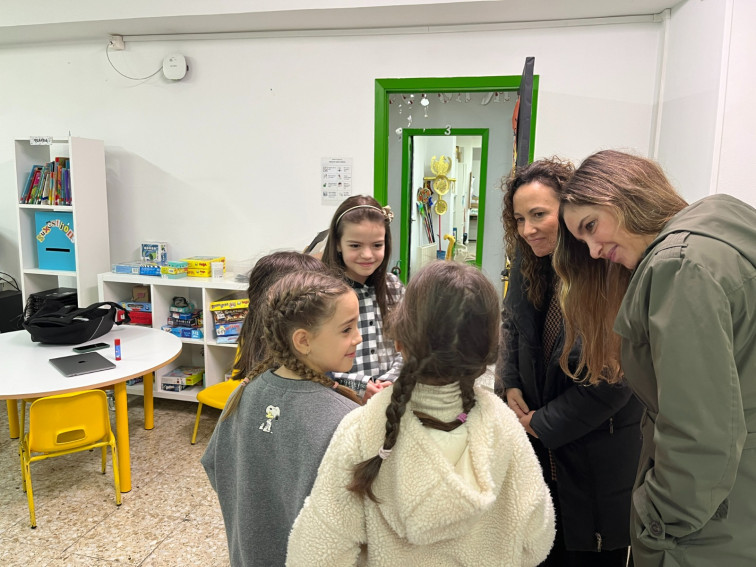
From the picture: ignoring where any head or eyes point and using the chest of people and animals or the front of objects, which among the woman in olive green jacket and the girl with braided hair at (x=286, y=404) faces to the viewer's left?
the woman in olive green jacket

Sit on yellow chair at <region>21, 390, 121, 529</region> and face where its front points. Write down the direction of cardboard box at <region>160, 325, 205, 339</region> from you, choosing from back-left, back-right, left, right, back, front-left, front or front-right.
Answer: front-right

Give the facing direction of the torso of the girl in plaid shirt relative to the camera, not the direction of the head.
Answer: toward the camera

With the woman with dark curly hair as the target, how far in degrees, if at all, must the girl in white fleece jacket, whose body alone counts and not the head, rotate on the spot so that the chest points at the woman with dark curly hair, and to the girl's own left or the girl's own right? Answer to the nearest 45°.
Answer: approximately 45° to the girl's own right

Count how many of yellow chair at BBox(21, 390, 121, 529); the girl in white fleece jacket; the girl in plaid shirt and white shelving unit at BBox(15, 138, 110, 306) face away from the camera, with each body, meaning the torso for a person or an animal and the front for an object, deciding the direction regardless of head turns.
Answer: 2

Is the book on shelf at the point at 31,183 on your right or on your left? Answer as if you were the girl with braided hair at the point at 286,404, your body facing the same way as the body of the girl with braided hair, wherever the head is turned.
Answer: on your left

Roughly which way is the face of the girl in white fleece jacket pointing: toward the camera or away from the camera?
away from the camera

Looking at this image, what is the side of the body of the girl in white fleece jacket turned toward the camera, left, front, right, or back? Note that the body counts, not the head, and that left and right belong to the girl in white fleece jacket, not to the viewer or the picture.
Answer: back

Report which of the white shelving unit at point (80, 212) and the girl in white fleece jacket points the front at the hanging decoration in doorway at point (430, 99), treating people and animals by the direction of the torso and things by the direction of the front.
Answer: the girl in white fleece jacket

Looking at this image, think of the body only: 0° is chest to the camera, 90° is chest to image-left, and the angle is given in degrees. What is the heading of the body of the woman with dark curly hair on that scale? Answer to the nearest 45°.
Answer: approximately 45°

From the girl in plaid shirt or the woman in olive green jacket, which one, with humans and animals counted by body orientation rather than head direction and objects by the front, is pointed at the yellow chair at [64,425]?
the woman in olive green jacket

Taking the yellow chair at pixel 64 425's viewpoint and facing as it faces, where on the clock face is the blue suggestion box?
The blue suggestion box is roughly at 12 o'clock from the yellow chair.

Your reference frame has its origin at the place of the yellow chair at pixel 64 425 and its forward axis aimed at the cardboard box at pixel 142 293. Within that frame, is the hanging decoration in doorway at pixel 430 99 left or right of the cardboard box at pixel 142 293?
right

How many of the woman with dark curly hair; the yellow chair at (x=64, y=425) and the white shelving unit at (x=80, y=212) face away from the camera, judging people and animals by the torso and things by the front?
1

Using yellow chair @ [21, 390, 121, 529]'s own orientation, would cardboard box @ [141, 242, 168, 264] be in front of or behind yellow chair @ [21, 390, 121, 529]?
in front

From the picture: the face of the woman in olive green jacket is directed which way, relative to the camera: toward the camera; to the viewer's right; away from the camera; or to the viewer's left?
to the viewer's left
